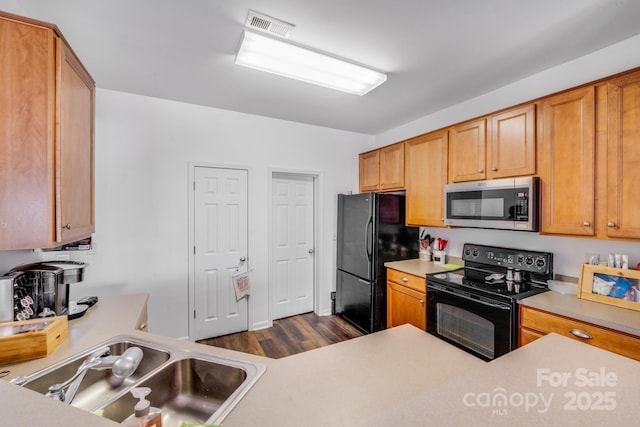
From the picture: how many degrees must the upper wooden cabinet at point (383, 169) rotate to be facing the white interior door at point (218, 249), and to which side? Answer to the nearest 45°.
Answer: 0° — it already faces it

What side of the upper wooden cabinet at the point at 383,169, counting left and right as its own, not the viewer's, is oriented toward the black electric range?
left

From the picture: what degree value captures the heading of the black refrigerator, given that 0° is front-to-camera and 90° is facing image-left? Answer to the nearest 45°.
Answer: approximately 45°

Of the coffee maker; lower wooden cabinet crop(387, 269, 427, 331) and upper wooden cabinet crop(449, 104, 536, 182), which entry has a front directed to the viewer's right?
the coffee maker

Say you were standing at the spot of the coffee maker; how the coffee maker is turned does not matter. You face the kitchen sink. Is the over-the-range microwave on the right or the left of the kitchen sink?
left

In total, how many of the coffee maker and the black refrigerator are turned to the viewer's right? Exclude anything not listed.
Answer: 1

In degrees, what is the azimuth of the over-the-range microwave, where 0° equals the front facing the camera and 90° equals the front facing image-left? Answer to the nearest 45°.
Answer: approximately 45°

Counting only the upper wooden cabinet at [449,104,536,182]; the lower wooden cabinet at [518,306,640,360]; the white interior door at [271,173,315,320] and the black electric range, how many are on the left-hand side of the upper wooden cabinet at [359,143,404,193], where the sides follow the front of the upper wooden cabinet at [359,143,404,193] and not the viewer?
3

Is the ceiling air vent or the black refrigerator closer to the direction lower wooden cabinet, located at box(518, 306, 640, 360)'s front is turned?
the ceiling air vent

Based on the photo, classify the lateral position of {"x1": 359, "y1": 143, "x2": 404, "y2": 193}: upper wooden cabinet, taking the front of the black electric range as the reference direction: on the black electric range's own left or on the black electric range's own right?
on the black electric range's own right

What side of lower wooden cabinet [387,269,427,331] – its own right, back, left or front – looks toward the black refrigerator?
right

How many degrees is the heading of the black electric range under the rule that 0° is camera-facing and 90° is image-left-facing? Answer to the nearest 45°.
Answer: approximately 45°

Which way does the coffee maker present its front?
to the viewer's right
